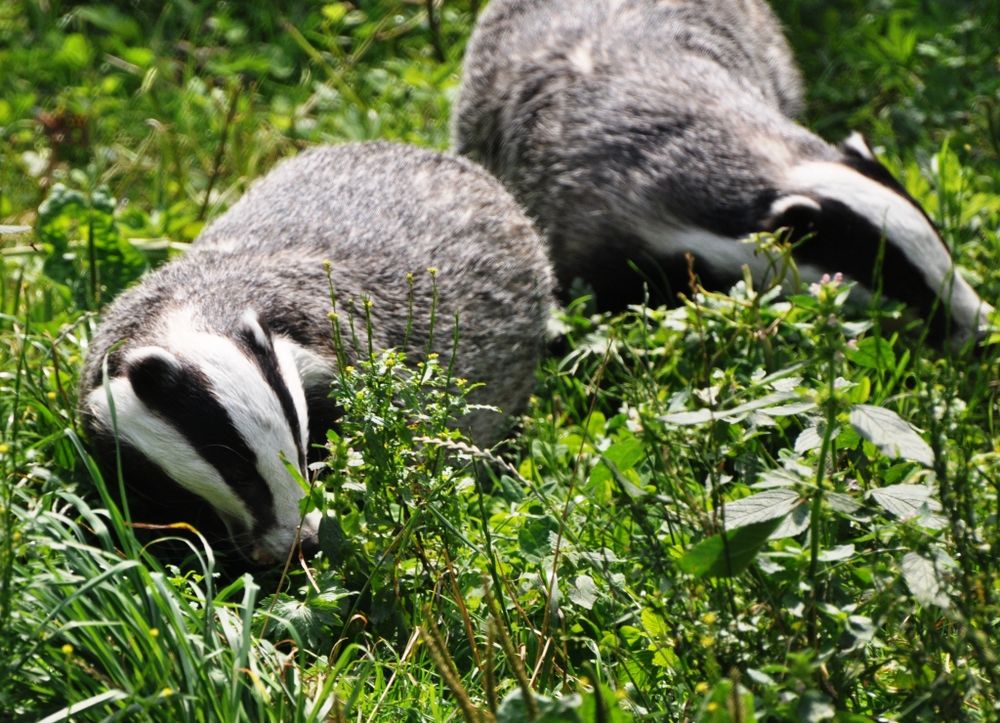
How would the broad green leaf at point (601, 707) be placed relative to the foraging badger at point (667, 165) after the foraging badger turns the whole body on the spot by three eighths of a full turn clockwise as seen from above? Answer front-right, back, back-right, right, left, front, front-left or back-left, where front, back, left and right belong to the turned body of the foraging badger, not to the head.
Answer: left

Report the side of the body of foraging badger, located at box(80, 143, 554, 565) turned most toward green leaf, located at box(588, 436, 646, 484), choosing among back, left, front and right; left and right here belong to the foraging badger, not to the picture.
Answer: left

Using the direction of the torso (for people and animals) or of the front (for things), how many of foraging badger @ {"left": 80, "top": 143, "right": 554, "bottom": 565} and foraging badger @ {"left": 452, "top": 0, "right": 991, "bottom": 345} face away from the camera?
0

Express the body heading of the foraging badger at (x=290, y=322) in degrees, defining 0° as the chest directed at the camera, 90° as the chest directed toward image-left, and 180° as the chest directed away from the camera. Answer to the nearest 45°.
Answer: approximately 45°

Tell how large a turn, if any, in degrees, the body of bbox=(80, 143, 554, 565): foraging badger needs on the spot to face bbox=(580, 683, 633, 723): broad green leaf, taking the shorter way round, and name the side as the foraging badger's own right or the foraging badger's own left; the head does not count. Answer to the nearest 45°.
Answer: approximately 45° to the foraging badger's own left

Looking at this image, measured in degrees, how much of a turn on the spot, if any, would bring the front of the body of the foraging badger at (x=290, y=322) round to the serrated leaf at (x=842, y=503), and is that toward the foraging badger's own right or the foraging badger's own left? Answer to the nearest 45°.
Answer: approximately 90° to the foraging badger's own left

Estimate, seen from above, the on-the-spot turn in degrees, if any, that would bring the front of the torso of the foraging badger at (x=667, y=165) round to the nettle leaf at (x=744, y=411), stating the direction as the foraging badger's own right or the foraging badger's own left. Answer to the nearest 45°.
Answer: approximately 45° to the foraging badger's own right

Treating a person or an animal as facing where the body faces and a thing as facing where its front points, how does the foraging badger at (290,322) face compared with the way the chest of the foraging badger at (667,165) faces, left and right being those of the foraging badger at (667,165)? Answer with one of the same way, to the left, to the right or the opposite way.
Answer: to the right

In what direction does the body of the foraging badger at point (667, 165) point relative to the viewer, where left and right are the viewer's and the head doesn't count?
facing the viewer and to the right of the viewer

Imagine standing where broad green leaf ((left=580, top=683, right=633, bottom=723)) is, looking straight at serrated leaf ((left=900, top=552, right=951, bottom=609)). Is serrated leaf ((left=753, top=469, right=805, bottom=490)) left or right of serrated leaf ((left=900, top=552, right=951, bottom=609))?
left

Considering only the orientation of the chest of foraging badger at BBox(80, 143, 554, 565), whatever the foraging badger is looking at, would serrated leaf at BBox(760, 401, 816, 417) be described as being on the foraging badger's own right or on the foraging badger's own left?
on the foraging badger's own left
